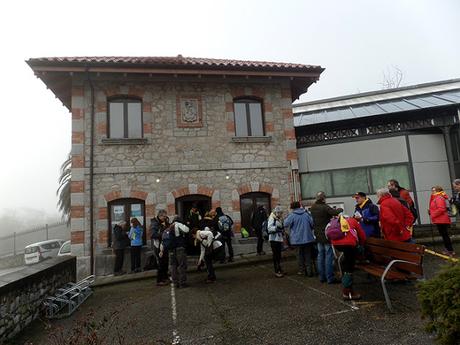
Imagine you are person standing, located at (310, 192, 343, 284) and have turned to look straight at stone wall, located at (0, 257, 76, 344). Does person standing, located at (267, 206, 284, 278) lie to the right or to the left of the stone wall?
right

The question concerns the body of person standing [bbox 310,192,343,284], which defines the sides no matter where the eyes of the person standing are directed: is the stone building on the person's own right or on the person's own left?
on the person's own left

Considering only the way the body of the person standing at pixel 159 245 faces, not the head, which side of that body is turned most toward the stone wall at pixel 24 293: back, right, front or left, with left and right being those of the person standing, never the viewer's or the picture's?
right

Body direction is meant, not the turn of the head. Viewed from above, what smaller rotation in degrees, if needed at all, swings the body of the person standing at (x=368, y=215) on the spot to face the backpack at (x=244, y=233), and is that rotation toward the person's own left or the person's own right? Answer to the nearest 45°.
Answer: approximately 90° to the person's own right

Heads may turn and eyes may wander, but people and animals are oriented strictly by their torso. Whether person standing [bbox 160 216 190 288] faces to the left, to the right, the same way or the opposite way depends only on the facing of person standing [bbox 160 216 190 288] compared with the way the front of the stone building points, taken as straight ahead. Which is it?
the opposite way
